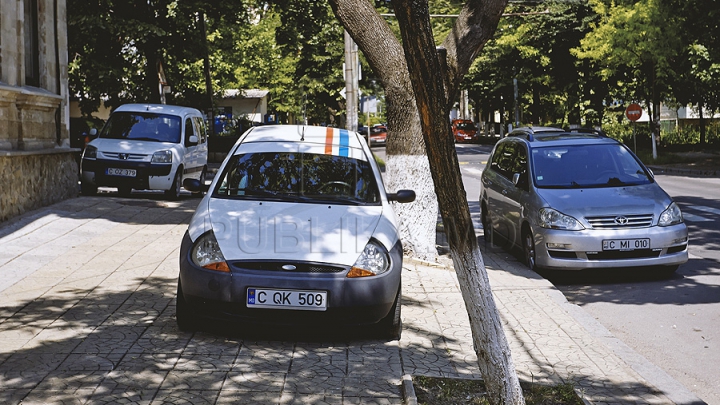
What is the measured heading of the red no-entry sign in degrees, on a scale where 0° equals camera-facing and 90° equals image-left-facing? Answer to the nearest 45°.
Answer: approximately 0°

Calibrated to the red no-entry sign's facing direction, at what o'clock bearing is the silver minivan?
The silver minivan is roughly at 12 o'clock from the red no-entry sign.

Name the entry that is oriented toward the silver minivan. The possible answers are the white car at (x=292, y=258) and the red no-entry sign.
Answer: the red no-entry sign

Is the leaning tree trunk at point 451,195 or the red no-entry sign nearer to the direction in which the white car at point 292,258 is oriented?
the leaning tree trunk

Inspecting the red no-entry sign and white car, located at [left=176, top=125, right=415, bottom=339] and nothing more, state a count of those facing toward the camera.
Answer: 2

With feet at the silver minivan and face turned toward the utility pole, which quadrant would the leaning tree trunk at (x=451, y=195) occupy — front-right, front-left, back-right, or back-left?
back-left

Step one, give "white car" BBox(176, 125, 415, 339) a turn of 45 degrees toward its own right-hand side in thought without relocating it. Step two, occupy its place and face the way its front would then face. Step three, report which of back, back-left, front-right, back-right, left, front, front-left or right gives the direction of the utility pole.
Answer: back-right

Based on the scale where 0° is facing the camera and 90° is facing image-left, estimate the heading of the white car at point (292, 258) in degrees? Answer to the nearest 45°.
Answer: approximately 0°
